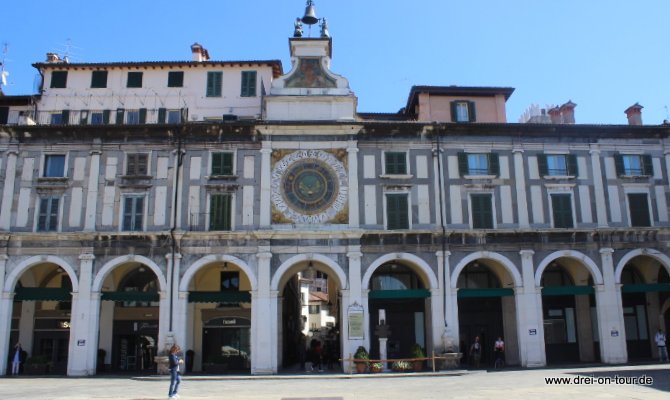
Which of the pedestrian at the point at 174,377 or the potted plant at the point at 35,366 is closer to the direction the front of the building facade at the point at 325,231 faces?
the pedestrian

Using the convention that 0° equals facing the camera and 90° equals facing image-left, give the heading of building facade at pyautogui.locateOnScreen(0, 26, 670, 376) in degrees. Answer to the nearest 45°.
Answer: approximately 0°
